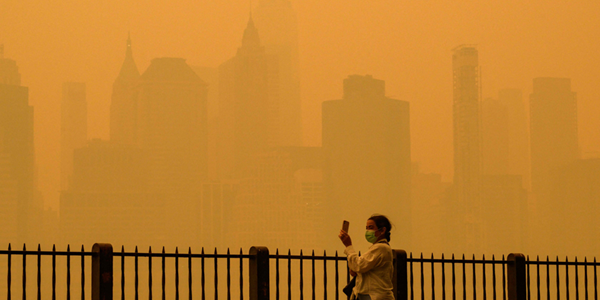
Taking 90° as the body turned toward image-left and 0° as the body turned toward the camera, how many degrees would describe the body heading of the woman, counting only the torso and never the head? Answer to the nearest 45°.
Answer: approximately 90°
